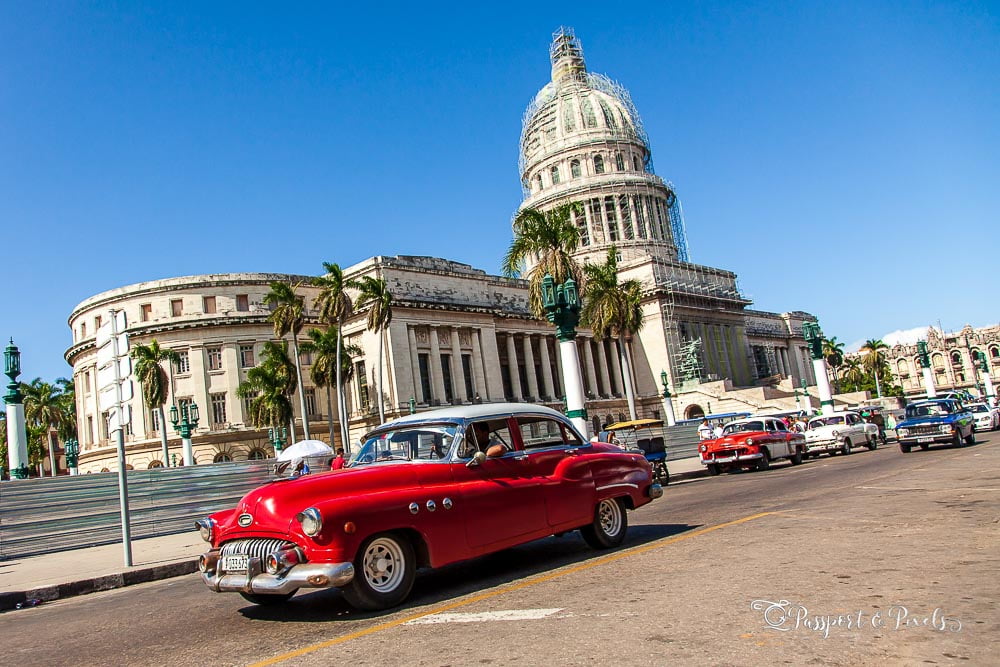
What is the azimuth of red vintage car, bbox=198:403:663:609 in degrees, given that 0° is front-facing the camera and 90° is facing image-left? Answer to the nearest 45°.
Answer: approximately 45°

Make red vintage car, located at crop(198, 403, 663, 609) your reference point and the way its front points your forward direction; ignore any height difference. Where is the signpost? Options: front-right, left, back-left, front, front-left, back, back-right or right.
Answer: right

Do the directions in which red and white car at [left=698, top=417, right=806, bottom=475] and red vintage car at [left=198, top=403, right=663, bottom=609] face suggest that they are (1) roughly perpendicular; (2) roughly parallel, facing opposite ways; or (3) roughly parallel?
roughly parallel

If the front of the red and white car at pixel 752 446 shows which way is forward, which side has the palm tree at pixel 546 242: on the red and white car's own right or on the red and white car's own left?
on the red and white car's own right

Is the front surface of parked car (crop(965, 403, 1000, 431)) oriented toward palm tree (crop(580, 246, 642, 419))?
no

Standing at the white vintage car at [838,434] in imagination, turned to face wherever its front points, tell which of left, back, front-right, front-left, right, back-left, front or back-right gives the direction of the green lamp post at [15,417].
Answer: front

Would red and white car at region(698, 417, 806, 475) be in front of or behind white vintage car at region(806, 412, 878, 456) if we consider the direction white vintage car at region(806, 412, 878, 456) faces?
in front

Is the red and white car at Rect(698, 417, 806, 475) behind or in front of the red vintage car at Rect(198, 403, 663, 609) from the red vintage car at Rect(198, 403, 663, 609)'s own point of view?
behind

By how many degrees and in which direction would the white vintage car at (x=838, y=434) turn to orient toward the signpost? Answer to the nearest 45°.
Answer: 0° — it already faces it

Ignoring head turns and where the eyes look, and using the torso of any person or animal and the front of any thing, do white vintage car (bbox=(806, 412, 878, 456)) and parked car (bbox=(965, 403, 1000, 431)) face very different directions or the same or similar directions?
same or similar directions

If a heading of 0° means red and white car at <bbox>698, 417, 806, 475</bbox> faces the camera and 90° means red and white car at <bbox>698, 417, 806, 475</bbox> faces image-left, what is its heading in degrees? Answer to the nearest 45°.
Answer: approximately 45°

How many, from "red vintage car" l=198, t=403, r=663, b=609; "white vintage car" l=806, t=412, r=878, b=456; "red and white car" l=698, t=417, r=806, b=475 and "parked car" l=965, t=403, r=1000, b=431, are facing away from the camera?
0

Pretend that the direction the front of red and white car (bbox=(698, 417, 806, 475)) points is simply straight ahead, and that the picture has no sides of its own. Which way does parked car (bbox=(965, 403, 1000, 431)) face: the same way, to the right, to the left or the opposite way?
the same way

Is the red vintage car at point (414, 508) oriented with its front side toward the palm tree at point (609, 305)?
no

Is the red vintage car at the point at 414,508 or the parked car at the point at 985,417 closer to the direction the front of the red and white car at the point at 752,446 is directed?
the red vintage car

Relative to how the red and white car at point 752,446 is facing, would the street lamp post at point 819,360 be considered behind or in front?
behind
